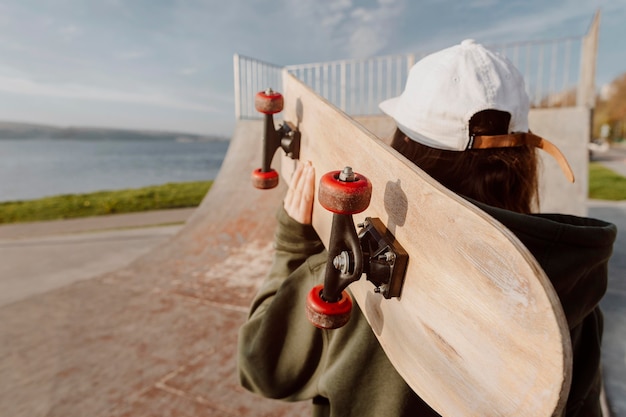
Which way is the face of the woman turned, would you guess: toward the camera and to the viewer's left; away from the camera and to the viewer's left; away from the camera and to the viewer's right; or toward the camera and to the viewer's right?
away from the camera and to the viewer's left

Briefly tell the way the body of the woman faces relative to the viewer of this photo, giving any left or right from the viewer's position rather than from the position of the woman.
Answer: facing away from the viewer and to the left of the viewer
